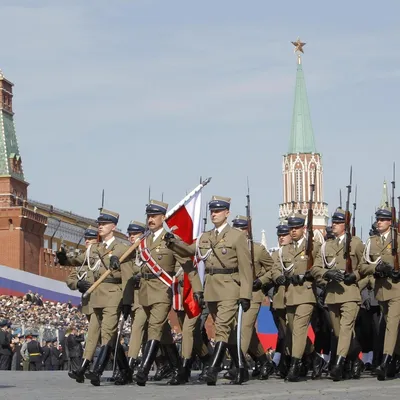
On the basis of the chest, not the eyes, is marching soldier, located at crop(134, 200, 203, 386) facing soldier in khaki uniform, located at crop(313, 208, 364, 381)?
no

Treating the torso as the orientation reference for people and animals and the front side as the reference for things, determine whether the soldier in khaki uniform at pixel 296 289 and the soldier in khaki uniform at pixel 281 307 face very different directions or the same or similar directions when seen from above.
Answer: same or similar directions

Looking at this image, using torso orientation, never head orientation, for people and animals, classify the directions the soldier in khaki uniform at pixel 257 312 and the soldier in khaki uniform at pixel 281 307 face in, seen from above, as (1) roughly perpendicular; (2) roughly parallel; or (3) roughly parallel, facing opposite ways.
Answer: roughly parallel

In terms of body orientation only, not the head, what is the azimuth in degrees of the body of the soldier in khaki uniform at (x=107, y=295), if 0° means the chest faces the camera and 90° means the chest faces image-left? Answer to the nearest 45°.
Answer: approximately 45°

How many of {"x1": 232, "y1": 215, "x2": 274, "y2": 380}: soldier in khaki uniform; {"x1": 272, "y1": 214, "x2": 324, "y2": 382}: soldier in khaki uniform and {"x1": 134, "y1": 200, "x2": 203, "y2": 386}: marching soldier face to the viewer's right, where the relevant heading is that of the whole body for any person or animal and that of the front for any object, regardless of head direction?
0

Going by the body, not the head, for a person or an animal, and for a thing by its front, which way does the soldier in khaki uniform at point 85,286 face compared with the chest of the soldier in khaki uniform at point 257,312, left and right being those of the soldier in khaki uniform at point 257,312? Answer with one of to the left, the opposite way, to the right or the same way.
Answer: the same way

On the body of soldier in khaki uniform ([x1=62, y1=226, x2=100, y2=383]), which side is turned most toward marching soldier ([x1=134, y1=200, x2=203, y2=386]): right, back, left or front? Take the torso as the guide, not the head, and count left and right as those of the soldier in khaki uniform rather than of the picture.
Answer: left

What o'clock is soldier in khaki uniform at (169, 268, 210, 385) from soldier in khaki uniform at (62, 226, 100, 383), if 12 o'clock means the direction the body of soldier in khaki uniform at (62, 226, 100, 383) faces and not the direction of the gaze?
soldier in khaki uniform at (169, 268, 210, 385) is roughly at 8 o'clock from soldier in khaki uniform at (62, 226, 100, 383).

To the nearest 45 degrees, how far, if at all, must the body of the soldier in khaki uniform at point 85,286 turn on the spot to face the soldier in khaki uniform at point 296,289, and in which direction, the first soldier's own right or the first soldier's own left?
approximately 135° to the first soldier's own left

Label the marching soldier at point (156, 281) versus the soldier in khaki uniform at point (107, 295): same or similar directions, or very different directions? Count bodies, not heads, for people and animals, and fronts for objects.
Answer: same or similar directions

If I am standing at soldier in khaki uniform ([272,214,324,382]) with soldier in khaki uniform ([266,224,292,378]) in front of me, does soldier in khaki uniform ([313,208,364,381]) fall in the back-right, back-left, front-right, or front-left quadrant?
back-right

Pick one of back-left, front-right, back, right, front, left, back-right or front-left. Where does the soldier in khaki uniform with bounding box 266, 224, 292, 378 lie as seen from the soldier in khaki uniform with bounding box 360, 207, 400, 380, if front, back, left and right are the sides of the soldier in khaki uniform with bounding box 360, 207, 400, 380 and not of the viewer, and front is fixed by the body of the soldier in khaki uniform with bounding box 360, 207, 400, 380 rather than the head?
right

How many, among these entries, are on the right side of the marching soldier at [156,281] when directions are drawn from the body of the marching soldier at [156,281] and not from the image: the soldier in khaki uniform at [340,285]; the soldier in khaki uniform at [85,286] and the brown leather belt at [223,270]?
1

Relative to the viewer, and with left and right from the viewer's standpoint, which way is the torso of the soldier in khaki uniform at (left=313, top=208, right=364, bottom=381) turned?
facing the viewer and to the left of the viewer

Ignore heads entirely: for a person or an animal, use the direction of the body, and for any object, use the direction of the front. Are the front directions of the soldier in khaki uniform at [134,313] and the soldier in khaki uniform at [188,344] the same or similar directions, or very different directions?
same or similar directions
